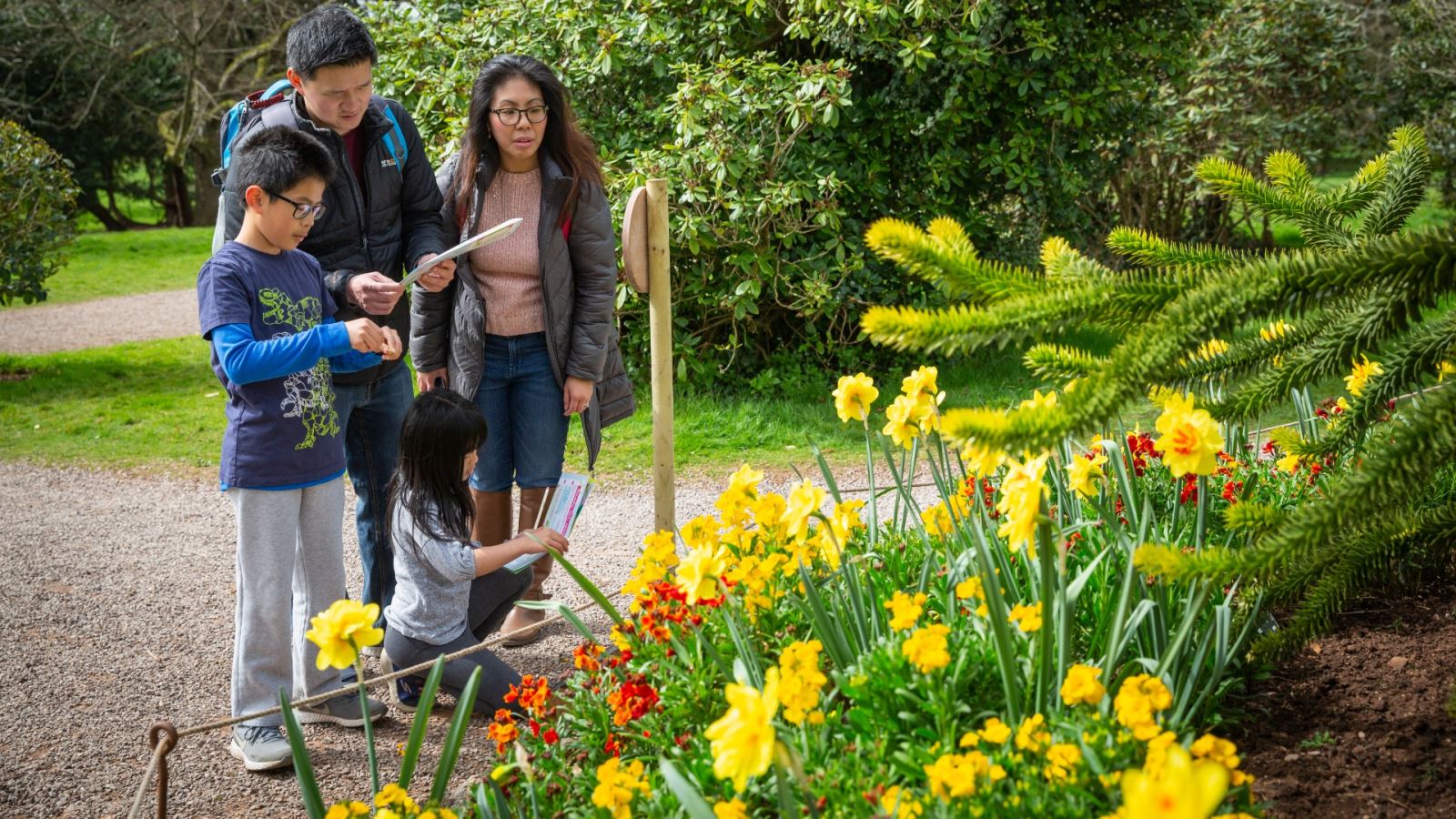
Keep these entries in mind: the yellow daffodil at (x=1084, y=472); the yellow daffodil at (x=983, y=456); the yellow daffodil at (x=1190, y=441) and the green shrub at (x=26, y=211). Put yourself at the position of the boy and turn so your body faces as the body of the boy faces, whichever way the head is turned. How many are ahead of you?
3

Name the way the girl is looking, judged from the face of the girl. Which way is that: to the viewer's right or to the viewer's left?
to the viewer's right

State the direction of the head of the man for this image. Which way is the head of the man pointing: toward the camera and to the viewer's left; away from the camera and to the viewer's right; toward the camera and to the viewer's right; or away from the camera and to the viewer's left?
toward the camera and to the viewer's right

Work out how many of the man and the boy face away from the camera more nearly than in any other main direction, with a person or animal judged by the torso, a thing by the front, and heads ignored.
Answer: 0

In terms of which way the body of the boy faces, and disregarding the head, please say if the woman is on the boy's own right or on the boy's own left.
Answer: on the boy's own left

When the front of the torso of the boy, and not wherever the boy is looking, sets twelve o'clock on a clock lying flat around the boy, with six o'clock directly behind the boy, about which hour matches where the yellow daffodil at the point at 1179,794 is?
The yellow daffodil is roughly at 1 o'clock from the boy.

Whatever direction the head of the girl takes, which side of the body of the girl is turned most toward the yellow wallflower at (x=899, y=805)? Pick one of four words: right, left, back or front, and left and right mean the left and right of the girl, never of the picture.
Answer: right

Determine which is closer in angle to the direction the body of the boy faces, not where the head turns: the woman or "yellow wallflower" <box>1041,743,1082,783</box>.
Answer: the yellow wallflower

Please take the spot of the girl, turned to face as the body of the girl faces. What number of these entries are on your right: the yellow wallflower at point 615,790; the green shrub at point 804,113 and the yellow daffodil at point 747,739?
2

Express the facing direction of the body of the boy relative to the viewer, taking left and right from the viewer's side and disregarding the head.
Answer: facing the viewer and to the right of the viewer

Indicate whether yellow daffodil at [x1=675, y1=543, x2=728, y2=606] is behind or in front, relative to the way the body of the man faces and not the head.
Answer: in front

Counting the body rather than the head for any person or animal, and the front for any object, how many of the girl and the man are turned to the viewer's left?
0

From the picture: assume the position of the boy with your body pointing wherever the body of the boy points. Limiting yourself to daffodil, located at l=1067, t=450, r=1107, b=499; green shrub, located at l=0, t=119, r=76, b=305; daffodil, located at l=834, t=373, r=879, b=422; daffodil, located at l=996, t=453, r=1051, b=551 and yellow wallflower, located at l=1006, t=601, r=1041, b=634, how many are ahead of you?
4

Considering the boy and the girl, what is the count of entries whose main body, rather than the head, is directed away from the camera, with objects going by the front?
0

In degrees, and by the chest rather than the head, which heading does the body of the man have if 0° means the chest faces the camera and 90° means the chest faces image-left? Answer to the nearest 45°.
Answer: approximately 315°

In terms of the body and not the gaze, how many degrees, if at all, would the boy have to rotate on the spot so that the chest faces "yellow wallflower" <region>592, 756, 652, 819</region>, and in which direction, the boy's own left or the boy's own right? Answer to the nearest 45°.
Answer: approximately 45° to the boy's own right

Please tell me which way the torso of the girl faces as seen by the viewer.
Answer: to the viewer's right
